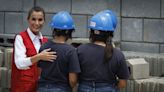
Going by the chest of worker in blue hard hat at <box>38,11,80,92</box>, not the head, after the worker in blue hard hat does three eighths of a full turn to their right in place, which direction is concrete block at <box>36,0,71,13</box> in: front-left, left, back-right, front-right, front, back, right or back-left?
back-left

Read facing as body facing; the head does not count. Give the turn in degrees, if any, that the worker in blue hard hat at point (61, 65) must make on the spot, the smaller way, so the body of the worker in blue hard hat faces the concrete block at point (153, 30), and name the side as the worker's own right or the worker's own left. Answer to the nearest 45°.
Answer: approximately 45° to the worker's own right

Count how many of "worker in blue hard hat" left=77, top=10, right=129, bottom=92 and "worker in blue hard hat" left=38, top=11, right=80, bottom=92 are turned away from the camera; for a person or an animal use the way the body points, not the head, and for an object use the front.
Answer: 2

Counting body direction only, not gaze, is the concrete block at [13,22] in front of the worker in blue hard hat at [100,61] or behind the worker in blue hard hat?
in front

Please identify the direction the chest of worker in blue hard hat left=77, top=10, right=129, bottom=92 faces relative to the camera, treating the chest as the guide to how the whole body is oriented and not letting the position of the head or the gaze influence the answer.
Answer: away from the camera

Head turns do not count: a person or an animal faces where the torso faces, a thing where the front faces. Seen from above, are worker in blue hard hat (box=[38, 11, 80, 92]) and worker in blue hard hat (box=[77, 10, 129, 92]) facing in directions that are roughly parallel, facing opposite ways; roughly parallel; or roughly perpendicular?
roughly parallel

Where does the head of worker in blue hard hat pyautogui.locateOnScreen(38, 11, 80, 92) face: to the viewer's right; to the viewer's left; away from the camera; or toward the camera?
away from the camera

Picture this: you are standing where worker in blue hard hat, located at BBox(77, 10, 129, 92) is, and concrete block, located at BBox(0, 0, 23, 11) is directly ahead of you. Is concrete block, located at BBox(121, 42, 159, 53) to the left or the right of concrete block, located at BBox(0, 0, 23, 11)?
right

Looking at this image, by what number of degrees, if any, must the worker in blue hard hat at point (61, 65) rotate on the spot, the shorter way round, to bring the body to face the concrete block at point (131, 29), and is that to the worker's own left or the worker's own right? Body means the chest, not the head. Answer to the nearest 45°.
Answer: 0° — they already face it

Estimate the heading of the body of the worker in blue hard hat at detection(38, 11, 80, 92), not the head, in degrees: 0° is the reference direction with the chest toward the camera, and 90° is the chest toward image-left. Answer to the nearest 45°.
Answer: approximately 180°

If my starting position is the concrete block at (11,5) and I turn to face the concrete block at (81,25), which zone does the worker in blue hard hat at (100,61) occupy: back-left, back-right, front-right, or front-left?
front-right

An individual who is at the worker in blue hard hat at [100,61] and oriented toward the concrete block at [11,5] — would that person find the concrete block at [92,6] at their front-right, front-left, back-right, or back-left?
front-right

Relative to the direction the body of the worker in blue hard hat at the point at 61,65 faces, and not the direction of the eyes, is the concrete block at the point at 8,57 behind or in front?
in front
